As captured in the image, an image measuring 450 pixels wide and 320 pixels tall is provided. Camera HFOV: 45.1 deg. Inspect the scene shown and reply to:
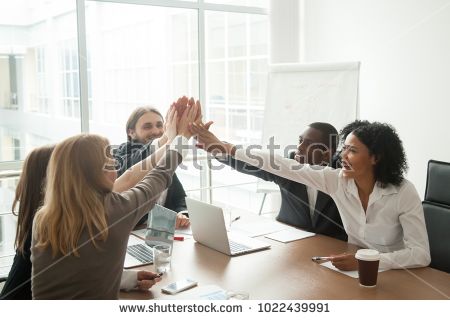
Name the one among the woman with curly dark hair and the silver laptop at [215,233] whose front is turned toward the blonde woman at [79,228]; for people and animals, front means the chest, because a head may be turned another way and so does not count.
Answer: the woman with curly dark hair

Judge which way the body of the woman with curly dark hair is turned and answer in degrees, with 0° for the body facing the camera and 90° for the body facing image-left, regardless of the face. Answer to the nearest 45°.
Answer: approximately 45°

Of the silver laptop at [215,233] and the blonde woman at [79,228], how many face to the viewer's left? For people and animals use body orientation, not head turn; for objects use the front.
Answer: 0

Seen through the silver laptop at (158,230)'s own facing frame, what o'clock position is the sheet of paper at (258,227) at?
The sheet of paper is roughly at 6 o'clock from the silver laptop.

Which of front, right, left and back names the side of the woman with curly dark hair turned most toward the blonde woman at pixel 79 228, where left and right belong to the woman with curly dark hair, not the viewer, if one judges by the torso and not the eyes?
front

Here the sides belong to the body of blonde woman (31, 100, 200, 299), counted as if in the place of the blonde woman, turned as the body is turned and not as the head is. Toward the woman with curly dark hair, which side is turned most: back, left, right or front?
front

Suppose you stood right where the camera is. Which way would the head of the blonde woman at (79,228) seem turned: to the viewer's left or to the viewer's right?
to the viewer's right

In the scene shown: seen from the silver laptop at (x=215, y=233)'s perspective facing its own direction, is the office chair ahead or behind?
ahead

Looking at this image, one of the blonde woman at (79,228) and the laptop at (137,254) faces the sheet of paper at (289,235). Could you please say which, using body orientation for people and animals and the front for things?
the blonde woman

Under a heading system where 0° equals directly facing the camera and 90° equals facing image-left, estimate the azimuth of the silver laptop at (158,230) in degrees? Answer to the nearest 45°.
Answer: approximately 45°

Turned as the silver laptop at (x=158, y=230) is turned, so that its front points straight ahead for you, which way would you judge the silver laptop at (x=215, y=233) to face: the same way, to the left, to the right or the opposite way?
the opposite way

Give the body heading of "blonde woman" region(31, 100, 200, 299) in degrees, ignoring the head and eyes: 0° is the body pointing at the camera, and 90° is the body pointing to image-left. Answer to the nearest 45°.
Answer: approximately 225°

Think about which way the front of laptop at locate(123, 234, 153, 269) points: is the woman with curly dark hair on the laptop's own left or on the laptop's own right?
on the laptop's own left
